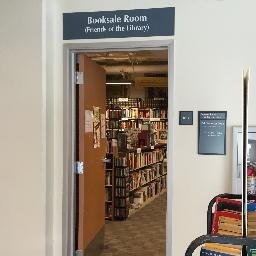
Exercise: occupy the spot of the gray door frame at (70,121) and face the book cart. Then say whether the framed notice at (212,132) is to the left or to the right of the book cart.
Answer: left

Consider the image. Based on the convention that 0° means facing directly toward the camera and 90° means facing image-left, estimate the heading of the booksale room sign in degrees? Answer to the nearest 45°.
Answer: approximately 0°

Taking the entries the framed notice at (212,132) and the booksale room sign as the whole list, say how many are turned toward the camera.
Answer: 2

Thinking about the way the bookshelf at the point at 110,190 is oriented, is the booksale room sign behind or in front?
in front

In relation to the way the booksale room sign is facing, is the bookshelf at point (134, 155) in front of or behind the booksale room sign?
behind
